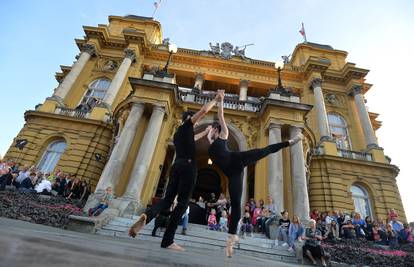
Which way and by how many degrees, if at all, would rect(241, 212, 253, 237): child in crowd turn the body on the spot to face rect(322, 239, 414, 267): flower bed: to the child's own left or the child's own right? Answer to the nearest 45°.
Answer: approximately 90° to the child's own left

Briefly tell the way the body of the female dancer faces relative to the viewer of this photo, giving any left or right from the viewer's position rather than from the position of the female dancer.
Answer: facing to the left of the viewer

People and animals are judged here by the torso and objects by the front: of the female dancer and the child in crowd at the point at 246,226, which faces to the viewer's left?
the female dancer

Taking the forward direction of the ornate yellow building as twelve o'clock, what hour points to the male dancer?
The male dancer is roughly at 12 o'clock from the ornate yellow building.

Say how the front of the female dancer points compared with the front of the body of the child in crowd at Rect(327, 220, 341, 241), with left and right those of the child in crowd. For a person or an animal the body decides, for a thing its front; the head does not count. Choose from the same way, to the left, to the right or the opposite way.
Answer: to the right

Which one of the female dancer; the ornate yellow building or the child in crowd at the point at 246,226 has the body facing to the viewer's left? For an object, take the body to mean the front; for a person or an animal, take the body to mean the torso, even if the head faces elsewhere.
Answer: the female dancer

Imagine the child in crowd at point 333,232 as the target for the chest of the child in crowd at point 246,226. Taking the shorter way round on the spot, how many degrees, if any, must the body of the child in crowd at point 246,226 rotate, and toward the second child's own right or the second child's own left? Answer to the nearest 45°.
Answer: approximately 135° to the second child's own left

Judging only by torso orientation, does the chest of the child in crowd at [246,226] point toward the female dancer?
yes

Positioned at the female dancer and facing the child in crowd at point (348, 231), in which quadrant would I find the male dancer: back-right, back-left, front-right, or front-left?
back-left

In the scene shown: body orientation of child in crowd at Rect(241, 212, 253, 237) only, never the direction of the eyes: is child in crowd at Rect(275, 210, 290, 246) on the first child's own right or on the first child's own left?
on the first child's own left
